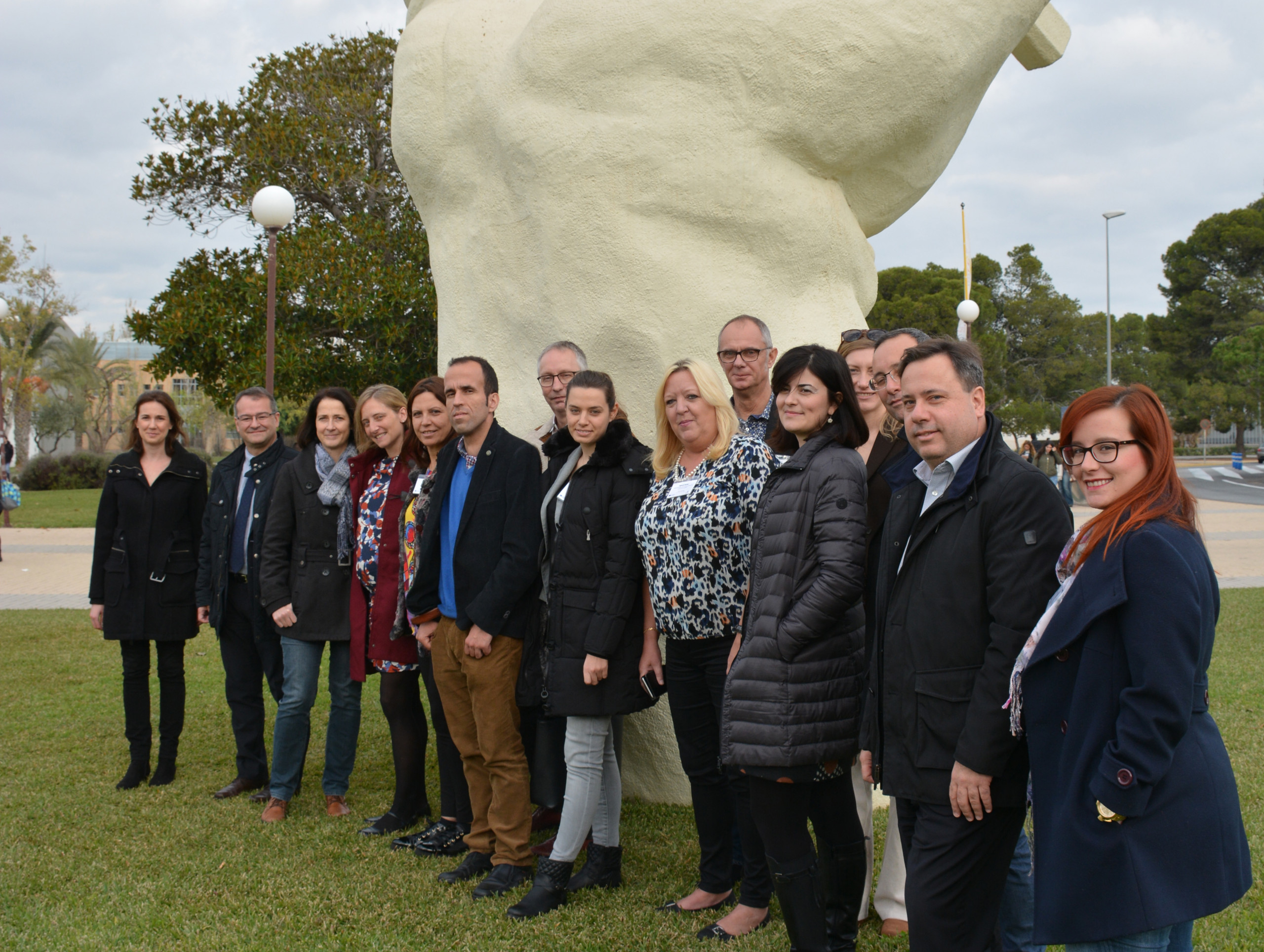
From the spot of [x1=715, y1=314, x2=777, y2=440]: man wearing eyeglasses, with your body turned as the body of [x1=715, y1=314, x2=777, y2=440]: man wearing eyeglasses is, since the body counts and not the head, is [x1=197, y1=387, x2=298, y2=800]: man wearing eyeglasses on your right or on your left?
on your right

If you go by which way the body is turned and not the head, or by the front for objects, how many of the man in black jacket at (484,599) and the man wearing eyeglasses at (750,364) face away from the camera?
0

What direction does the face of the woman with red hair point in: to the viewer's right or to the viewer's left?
to the viewer's left

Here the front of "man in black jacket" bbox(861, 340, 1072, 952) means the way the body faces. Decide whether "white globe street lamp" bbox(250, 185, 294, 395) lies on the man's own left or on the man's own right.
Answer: on the man's own right

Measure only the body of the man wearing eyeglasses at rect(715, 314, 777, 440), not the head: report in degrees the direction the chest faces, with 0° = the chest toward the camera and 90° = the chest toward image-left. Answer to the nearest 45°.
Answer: approximately 45°

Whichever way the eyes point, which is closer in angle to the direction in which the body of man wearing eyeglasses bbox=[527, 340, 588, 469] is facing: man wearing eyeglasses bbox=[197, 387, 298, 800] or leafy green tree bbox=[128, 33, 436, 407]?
the man wearing eyeglasses

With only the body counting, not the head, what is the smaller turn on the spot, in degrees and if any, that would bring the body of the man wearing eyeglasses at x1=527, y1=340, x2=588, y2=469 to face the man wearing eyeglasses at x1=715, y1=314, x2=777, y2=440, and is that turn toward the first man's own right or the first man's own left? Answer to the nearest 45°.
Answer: approximately 90° to the first man's own left

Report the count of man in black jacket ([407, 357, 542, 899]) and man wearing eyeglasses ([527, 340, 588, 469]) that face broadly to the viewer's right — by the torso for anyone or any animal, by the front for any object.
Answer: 0

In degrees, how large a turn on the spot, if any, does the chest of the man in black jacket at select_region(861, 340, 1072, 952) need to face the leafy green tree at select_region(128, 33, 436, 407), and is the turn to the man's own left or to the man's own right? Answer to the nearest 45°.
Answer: approximately 90° to the man's own right

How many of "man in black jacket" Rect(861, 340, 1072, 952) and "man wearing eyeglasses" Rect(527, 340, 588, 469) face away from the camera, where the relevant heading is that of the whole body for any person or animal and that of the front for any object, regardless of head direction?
0
